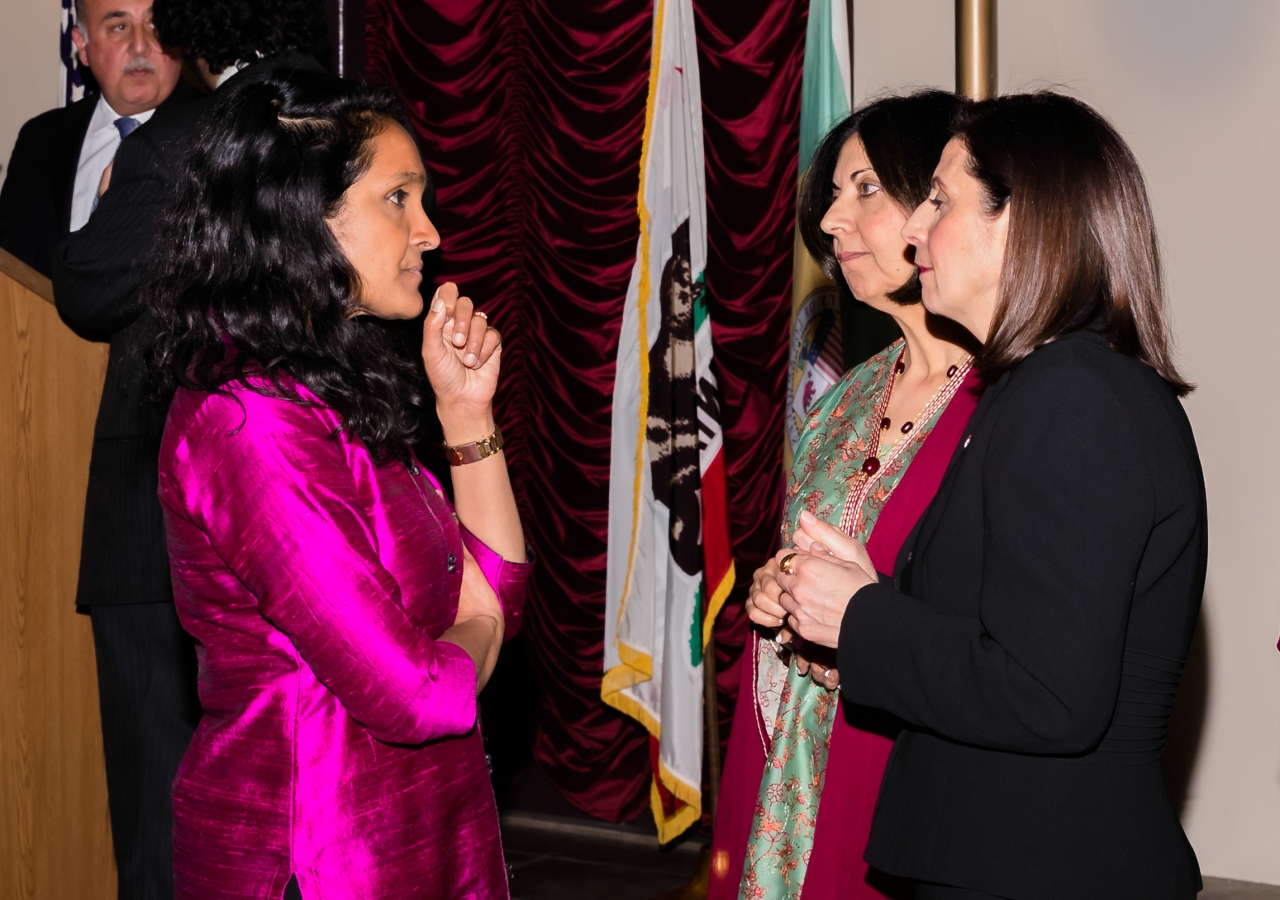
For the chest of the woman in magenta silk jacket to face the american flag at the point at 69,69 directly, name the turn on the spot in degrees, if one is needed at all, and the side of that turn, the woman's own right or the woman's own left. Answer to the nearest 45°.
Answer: approximately 90° to the woman's own left

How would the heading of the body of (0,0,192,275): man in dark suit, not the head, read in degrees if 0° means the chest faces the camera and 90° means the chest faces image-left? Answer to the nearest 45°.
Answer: approximately 315°

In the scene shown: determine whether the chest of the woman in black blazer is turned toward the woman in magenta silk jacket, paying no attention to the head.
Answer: yes

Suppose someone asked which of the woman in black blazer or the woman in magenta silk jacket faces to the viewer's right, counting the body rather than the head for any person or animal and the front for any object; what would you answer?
the woman in magenta silk jacket

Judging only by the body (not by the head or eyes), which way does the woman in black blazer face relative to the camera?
to the viewer's left

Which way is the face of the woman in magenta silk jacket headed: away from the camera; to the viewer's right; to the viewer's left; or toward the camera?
to the viewer's right

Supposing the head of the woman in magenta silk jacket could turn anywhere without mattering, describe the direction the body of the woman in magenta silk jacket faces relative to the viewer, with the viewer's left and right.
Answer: facing to the right of the viewer

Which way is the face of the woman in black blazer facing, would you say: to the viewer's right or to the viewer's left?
to the viewer's left
